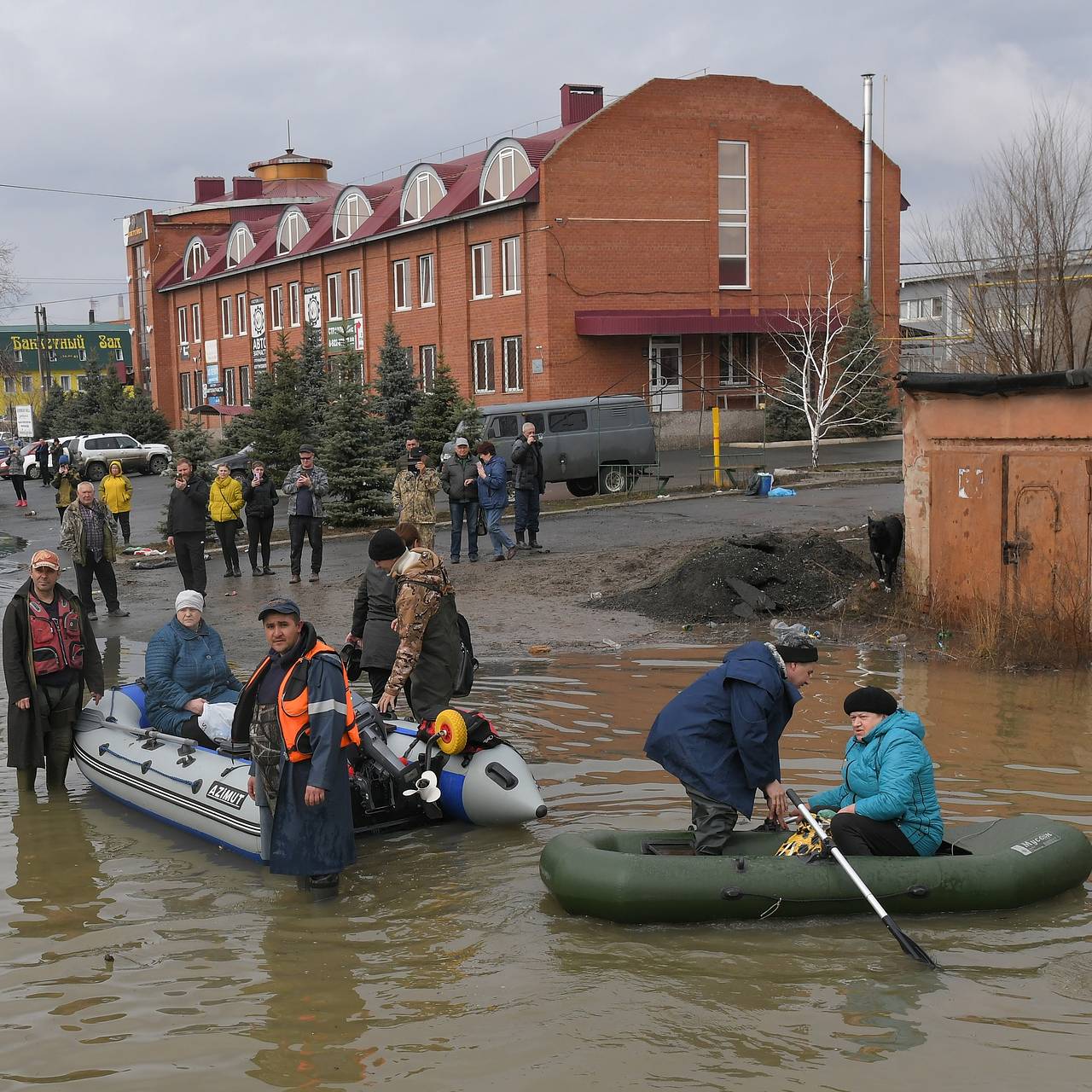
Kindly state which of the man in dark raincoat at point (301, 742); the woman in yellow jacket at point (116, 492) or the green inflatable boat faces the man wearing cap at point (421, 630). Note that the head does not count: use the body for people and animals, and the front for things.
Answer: the woman in yellow jacket

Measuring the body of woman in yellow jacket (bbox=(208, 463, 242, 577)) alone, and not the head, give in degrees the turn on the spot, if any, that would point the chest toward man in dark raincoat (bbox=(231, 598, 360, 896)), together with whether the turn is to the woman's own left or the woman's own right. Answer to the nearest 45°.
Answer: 0° — they already face them

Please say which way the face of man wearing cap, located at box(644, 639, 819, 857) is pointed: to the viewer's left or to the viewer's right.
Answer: to the viewer's right

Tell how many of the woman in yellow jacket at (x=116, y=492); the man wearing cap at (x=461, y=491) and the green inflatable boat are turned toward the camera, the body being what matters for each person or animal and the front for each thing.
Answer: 2

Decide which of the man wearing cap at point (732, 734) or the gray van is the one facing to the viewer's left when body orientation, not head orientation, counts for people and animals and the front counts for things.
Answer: the gray van

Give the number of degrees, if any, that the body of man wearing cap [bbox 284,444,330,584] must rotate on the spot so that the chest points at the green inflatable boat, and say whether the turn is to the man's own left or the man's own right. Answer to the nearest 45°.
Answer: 0° — they already face it

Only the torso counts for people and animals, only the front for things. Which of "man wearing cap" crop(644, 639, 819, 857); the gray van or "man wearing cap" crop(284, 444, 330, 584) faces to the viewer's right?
"man wearing cap" crop(644, 639, 819, 857)

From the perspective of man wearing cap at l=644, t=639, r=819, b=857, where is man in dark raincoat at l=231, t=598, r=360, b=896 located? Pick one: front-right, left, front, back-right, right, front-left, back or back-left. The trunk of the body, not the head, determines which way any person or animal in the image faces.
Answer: back

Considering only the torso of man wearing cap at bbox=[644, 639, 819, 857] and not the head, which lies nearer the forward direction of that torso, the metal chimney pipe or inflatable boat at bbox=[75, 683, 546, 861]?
the metal chimney pipe

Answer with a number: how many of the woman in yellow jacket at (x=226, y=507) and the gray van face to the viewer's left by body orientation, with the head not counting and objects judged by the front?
1

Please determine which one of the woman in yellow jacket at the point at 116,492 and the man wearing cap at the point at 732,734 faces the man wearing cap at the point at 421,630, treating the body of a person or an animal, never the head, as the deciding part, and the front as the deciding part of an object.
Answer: the woman in yellow jacket

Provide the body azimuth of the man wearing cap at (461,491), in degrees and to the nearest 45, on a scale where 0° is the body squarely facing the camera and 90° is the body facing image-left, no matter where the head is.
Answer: approximately 0°
